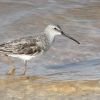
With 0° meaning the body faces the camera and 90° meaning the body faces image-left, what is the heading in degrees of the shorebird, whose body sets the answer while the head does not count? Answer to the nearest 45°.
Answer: approximately 270°
